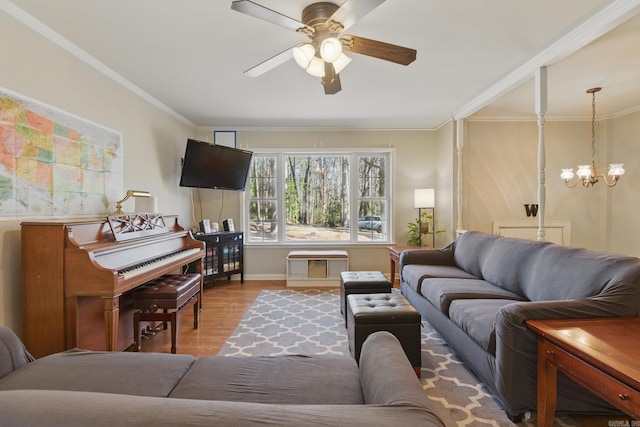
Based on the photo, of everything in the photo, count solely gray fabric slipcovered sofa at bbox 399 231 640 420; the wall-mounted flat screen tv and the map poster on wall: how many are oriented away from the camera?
0

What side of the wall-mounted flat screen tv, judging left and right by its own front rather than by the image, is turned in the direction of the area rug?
front

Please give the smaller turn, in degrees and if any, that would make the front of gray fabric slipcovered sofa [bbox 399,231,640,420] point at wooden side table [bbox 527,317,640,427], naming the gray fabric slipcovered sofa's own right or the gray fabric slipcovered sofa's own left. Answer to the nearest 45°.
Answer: approximately 90° to the gray fabric slipcovered sofa's own left

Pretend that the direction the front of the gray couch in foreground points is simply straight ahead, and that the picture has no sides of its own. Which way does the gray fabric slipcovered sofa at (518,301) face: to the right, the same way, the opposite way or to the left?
to the left

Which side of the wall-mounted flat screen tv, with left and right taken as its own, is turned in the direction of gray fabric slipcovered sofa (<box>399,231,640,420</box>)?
front

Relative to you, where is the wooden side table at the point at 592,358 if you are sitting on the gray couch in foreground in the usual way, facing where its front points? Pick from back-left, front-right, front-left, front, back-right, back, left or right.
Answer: right

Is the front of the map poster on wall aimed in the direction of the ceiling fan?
yes

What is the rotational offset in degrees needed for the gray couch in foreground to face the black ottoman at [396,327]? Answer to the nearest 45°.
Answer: approximately 45° to its right

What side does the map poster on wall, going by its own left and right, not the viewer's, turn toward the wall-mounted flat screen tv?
left

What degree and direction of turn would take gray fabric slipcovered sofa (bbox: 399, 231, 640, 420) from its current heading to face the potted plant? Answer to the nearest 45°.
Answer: approximately 90° to its right

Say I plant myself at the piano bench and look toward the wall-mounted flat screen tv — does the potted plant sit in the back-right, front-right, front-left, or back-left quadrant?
front-right

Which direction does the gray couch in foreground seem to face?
away from the camera

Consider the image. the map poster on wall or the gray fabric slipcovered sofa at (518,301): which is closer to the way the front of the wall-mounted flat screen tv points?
the gray fabric slipcovered sofa

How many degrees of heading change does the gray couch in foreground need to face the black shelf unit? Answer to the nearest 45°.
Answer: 0° — it already faces it

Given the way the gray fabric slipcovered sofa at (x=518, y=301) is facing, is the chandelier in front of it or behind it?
behind

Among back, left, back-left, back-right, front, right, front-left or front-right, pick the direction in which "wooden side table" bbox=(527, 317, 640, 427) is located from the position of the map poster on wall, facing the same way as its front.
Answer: front
